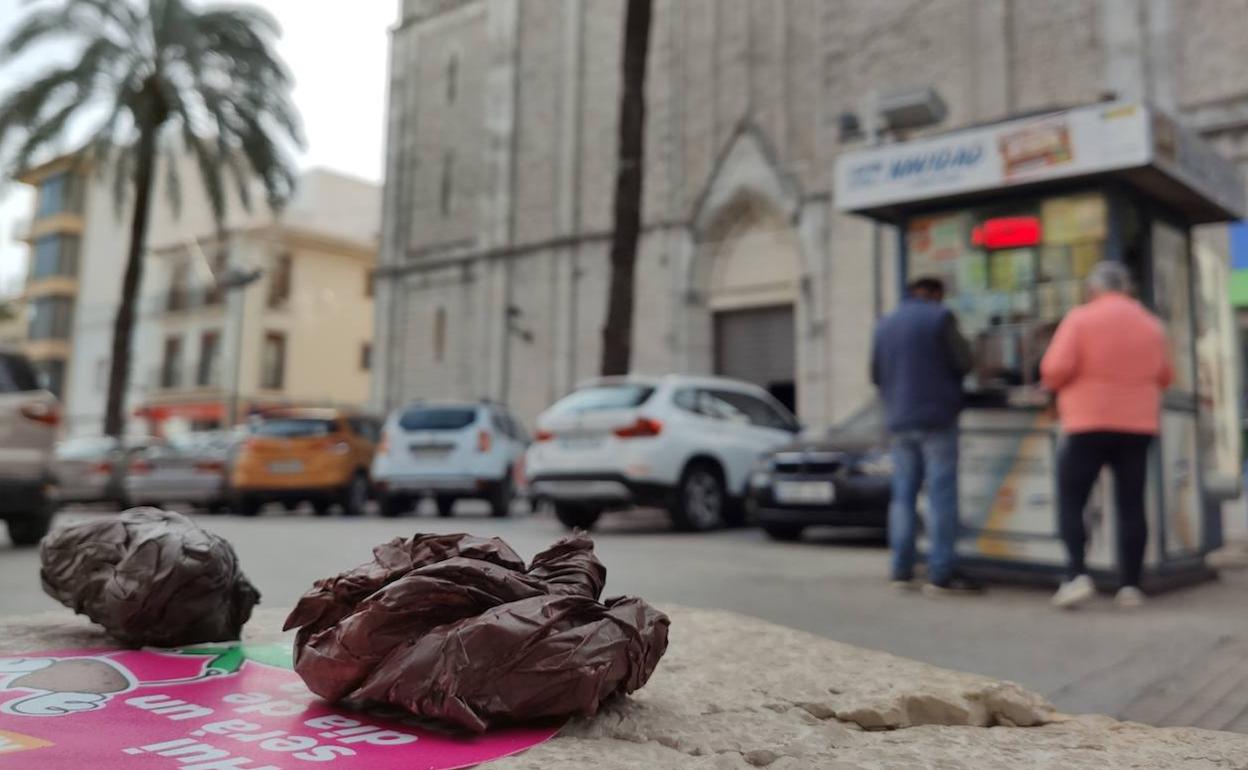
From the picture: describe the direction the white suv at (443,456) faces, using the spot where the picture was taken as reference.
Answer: facing away from the viewer and to the right of the viewer

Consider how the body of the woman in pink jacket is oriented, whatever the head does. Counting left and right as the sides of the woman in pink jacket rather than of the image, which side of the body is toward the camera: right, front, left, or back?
back

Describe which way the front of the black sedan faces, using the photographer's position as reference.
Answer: facing the viewer and to the left of the viewer

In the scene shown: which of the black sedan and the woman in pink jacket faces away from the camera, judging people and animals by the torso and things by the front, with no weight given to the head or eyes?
the woman in pink jacket

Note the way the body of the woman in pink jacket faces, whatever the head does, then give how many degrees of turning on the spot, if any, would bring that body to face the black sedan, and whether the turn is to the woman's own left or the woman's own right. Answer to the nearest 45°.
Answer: approximately 45° to the woman's own left

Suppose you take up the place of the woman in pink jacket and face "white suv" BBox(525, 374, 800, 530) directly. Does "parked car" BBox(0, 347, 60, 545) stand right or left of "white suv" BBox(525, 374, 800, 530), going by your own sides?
left

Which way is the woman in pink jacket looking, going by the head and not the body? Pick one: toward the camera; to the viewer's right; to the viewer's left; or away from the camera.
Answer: away from the camera

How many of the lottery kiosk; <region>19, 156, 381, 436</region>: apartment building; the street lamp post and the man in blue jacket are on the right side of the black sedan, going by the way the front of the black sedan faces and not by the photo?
2

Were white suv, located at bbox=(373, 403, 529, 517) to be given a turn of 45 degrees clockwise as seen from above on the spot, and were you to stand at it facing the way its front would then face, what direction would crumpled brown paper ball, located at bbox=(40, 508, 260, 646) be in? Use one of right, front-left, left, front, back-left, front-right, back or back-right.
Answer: right

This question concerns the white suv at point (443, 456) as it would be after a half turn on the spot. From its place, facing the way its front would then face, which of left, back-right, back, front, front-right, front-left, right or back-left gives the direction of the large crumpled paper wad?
front-left

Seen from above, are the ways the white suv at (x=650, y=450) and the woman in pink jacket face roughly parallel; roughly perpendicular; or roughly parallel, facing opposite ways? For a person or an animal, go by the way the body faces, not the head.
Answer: roughly parallel
